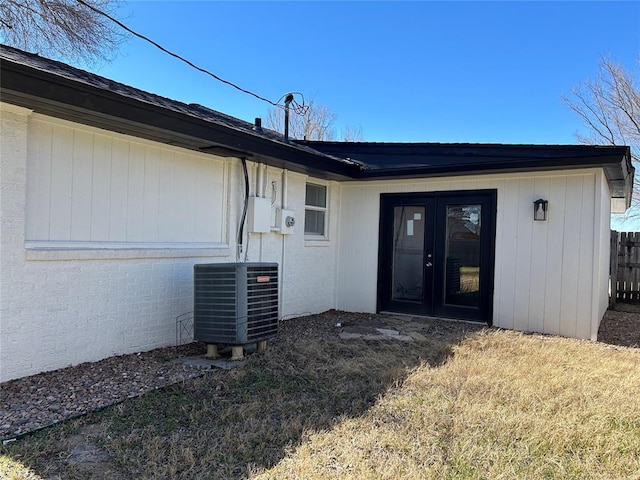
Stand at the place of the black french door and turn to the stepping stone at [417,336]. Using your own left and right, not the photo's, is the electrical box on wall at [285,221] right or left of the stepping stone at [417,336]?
right

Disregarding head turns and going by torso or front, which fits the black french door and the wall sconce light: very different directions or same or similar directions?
same or similar directions

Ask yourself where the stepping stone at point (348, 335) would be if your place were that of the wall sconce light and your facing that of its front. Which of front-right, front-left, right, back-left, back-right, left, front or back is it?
front-right

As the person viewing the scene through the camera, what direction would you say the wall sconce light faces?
facing the viewer

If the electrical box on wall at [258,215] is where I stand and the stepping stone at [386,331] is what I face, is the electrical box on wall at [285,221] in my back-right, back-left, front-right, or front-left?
front-left

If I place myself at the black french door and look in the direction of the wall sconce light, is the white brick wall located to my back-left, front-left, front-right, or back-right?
back-right

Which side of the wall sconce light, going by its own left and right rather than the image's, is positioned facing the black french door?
right

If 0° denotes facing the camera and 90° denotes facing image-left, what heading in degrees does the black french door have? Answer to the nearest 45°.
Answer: approximately 0°

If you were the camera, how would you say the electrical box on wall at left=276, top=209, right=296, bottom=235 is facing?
facing the viewer and to the right of the viewer

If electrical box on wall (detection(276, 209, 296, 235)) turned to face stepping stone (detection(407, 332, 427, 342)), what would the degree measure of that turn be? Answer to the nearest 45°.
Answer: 0° — it already faces it

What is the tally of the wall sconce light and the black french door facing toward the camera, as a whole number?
2

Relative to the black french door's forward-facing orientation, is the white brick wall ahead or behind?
ahead

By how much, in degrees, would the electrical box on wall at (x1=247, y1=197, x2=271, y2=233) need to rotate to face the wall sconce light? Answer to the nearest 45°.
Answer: approximately 45° to its left
